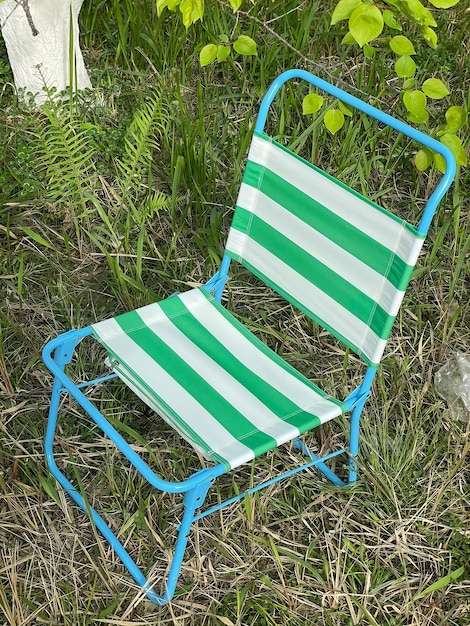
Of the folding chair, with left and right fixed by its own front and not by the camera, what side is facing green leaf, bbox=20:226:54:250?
right

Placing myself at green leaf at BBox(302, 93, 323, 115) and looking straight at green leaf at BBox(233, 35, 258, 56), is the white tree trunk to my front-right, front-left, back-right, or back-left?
front-left

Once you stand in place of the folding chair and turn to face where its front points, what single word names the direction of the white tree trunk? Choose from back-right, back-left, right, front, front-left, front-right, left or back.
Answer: right

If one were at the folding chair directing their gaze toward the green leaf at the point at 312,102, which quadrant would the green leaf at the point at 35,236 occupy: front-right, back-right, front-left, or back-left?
front-left

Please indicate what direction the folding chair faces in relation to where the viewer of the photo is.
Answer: facing the viewer and to the left of the viewer
